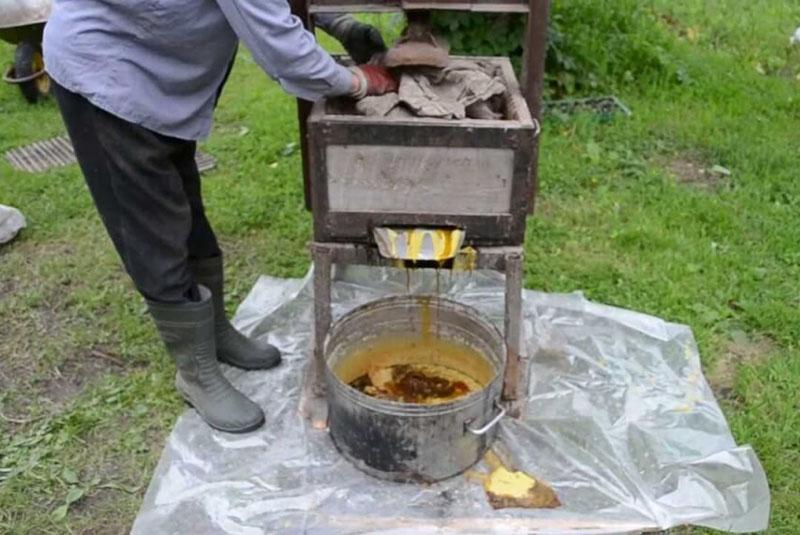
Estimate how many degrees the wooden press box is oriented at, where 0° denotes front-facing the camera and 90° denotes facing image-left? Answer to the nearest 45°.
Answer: approximately 0°

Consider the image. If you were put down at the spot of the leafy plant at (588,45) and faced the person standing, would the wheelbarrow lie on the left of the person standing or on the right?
right

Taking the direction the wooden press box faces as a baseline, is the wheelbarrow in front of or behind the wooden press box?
behind

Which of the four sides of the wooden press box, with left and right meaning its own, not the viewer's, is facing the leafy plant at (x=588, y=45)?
back
